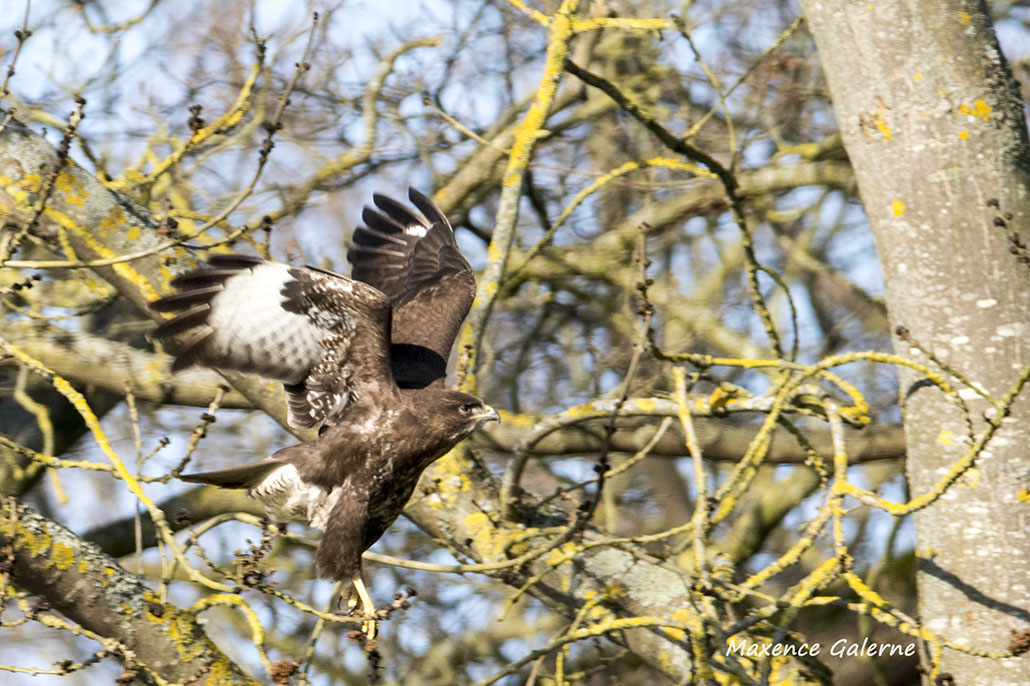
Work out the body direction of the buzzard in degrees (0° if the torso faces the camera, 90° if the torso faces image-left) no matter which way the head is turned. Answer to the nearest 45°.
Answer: approximately 270°

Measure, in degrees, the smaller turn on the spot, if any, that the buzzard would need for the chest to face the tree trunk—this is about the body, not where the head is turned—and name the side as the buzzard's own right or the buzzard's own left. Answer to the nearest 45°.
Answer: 0° — it already faces it
